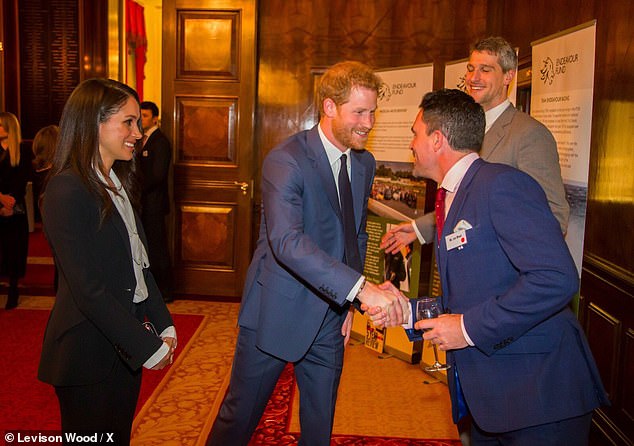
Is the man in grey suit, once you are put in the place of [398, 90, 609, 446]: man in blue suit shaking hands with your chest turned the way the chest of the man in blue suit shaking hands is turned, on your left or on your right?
on your right

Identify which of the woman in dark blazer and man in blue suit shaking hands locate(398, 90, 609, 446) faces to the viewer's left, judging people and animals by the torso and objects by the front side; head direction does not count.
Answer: the man in blue suit shaking hands

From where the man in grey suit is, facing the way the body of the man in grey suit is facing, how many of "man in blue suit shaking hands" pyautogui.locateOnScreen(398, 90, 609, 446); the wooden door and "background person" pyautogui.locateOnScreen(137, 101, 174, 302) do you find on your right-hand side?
2

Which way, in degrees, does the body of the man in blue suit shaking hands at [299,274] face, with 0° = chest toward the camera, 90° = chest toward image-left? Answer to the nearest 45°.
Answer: approximately 315°

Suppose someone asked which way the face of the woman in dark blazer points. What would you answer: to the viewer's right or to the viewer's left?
to the viewer's right

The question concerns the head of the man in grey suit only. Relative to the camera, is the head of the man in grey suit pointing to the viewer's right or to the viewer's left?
to the viewer's left

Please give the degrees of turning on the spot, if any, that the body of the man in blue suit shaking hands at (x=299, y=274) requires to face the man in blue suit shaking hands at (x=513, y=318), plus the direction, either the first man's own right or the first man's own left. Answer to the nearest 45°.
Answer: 0° — they already face them

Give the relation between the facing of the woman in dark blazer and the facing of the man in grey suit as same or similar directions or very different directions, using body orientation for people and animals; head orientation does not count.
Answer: very different directions

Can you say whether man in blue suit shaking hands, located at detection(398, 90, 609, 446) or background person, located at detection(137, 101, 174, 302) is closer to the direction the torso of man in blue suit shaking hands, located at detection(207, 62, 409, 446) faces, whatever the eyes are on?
the man in blue suit shaking hands

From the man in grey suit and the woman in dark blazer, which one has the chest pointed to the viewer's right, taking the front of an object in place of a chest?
the woman in dark blazer

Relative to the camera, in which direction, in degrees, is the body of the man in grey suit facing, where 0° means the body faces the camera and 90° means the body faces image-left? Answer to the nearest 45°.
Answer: approximately 45°

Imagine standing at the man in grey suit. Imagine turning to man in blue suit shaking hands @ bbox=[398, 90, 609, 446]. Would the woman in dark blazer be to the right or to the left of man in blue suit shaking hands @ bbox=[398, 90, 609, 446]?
right

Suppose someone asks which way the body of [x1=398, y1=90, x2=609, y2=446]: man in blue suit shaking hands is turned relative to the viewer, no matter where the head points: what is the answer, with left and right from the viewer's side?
facing to the left of the viewer
